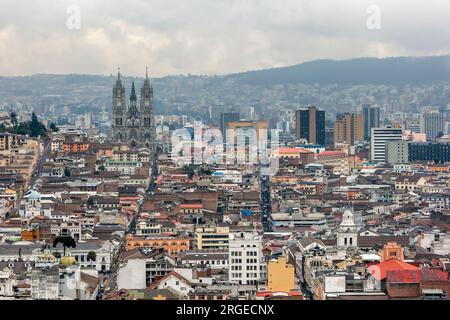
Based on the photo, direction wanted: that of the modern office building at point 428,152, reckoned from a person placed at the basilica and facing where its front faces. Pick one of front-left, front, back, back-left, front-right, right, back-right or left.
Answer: left

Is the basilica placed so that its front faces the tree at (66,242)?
yes

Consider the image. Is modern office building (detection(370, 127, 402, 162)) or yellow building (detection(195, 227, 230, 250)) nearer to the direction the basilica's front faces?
the yellow building

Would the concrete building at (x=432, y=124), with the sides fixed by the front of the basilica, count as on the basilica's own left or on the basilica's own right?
on the basilica's own left

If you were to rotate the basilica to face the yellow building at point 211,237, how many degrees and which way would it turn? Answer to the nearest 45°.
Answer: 0° — it already faces it

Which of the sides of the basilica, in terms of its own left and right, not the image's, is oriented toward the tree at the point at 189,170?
front

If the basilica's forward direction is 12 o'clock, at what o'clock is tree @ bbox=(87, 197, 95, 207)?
The tree is roughly at 12 o'clock from the basilica.

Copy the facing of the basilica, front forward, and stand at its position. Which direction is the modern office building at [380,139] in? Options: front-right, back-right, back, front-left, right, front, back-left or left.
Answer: left

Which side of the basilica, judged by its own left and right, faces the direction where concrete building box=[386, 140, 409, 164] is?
left

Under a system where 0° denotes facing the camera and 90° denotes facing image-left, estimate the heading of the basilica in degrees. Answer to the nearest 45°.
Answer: approximately 0°

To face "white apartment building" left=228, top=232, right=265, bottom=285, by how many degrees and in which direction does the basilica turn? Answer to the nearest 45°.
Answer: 0° — it already faces it

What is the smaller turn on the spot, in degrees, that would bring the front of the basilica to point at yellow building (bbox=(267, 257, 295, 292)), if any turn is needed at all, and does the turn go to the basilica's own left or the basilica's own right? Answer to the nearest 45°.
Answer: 0° — it already faces it

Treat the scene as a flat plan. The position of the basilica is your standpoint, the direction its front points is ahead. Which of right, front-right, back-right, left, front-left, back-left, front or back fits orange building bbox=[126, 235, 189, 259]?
front
